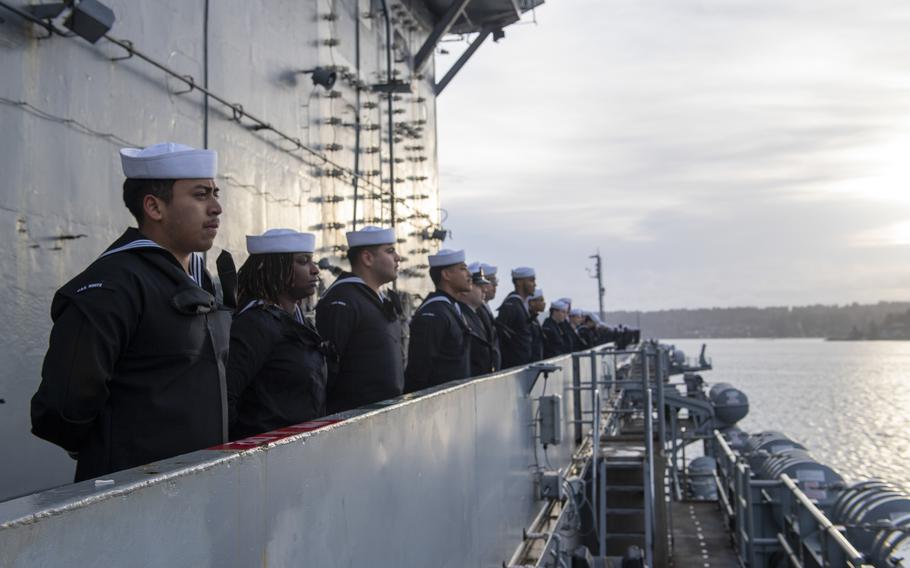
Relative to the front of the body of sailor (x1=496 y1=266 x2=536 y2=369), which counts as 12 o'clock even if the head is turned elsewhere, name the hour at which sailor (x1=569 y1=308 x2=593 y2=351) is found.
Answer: sailor (x1=569 y1=308 x2=593 y2=351) is roughly at 9 o'clock from sailor (x1=496 y1=266 x2=536 y2=369).

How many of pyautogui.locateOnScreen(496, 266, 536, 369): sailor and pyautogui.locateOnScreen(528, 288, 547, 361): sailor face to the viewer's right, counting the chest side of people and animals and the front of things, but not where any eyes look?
2

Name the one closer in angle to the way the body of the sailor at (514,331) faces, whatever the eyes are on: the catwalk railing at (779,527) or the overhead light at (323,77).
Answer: the catwalk railing

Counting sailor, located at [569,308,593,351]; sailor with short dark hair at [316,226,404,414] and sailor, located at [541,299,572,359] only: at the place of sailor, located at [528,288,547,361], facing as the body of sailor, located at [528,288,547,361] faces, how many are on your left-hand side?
2

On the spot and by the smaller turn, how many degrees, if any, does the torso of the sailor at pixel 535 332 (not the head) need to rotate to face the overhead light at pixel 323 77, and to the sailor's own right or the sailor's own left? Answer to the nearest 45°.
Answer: approximately 90° to the sailor's own right

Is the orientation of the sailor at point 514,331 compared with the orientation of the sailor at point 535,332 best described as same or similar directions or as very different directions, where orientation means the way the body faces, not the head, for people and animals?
same or similar directions

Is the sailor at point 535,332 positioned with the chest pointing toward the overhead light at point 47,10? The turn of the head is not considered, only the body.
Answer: no

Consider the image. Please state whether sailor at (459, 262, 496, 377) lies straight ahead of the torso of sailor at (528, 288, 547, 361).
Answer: no

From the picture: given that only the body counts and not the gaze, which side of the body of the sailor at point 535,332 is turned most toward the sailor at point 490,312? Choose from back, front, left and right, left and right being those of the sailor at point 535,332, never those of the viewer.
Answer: right

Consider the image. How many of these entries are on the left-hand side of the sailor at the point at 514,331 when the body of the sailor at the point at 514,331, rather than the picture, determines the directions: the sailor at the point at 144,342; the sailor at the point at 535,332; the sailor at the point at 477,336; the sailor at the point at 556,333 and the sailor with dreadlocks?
2

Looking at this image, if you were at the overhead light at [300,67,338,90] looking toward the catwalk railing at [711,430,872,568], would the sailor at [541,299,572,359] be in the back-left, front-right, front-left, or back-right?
front-left

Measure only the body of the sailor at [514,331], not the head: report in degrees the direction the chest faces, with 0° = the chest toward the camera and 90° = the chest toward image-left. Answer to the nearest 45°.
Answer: approximately 270°

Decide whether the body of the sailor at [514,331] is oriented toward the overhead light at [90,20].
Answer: no

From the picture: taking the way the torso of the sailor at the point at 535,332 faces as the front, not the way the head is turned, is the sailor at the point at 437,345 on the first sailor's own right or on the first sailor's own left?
on the first sailor's own right

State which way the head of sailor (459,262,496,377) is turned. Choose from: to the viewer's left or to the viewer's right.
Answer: to the viewer's right

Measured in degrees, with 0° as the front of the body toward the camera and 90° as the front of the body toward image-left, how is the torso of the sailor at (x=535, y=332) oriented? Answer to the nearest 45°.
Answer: approximately 270°

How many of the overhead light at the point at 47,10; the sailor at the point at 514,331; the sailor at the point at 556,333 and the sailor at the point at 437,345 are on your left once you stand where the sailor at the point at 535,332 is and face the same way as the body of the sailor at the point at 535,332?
1
